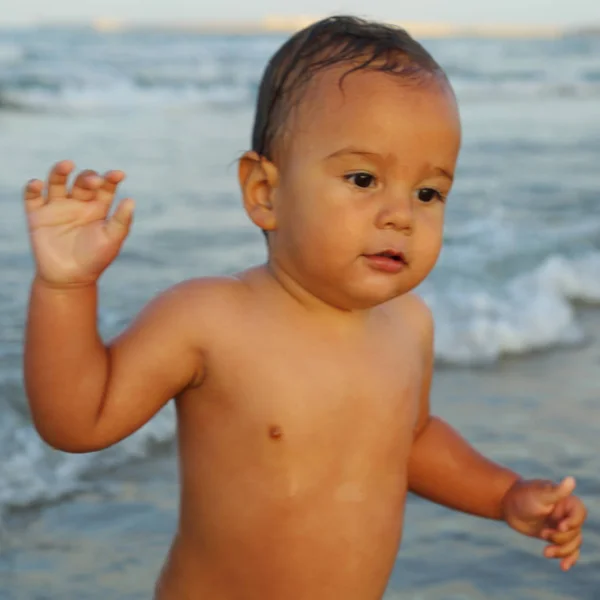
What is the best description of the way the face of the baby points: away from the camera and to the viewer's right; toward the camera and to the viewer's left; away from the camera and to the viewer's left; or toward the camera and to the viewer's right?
toward the camera and to the viewer's right

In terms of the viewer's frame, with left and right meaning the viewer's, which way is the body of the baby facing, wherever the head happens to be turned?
facing the viewer and to the right of the viewer
